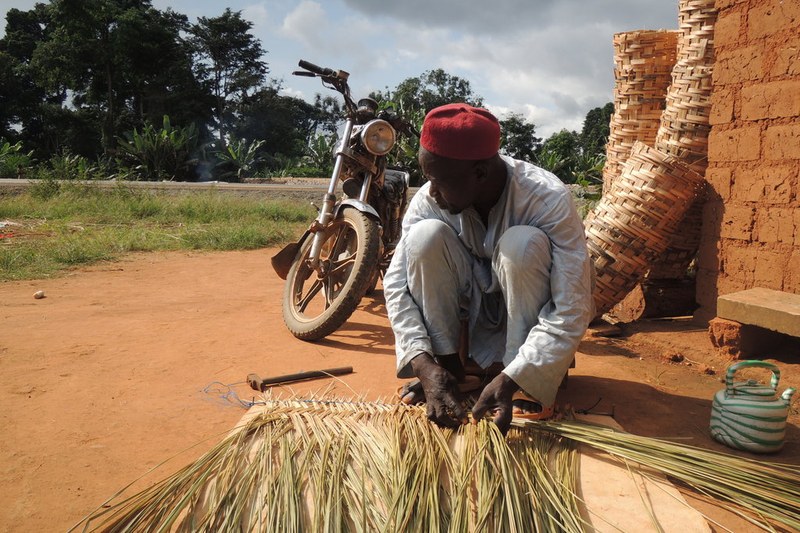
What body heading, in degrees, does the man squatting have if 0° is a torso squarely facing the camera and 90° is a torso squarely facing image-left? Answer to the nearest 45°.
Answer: approximately 0°

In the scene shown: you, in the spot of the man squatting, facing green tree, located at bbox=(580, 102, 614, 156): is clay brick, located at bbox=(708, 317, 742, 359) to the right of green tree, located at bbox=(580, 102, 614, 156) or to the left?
right

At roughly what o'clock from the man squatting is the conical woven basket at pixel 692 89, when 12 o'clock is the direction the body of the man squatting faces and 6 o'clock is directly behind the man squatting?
The conical woven basket is roughly at 7 o'clock from the man squatting.

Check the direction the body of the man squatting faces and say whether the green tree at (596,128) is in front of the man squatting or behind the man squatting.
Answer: behind

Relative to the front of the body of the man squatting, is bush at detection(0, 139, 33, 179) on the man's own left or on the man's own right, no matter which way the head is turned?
on the man's own right

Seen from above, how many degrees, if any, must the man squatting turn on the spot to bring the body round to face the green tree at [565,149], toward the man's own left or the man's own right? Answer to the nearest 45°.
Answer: approximately 180°

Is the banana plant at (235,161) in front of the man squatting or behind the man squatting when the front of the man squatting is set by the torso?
behind

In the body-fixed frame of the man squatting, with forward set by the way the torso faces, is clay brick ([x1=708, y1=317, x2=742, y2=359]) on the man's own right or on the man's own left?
on the man's own left

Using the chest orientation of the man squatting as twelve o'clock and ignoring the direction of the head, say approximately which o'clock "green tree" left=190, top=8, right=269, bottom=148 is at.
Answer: The green tree is roughly at 5 o'clock from the man squatting.

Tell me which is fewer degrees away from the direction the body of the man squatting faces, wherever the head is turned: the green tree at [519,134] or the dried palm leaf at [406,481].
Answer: the dried palm leaf
